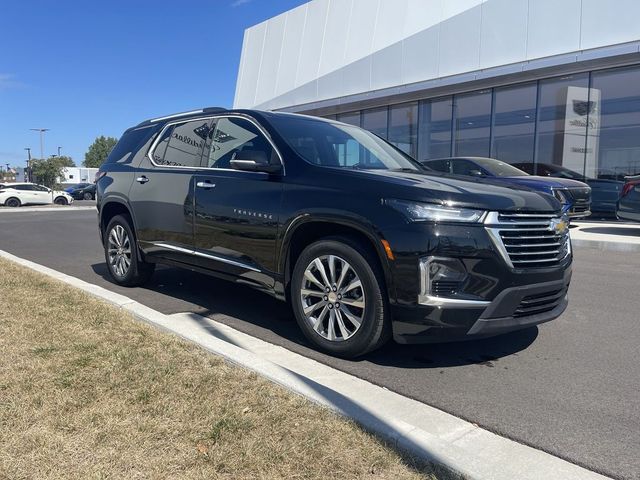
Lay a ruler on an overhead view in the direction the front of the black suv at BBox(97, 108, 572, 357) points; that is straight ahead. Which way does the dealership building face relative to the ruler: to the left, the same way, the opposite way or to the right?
to the right

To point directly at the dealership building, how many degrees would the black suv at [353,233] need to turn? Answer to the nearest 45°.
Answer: approximately 135° to its left

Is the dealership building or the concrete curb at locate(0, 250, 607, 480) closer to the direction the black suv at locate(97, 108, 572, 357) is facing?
the concrete curb

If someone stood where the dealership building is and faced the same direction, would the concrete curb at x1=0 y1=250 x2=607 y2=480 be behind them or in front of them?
in front

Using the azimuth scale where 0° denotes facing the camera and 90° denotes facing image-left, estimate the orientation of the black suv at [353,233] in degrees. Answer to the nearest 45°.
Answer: approximately 315°

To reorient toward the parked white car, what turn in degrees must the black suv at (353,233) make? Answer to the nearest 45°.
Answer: approximately 180°

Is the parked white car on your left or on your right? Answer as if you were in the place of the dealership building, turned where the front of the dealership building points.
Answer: on your right
